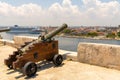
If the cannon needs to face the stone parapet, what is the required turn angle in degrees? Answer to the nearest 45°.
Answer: approximately 45° to its right

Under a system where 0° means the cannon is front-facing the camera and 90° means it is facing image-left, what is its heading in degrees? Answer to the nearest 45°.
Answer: approximately 225°
